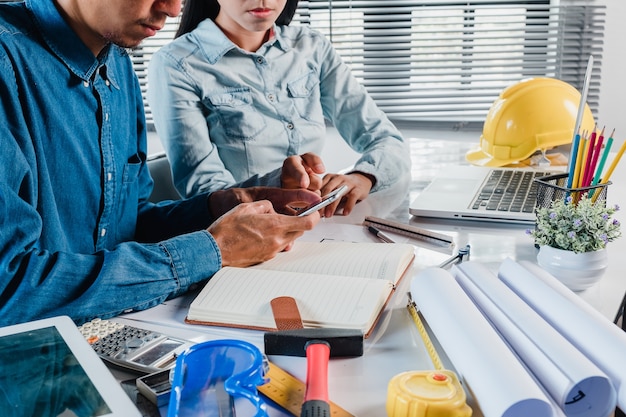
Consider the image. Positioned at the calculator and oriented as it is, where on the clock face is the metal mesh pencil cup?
The metal mesh pencil cup is roughly at 4 o'clock from the calculator.

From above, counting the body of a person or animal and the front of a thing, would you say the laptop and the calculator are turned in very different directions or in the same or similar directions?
same or similar directions

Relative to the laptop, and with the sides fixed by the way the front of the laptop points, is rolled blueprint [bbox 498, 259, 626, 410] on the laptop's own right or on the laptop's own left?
on the laptop's own left

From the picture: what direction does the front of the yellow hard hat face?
to the viewer's left

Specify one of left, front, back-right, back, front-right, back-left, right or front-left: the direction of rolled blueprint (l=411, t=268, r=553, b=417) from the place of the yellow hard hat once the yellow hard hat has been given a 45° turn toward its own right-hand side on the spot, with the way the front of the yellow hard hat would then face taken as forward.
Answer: back-left

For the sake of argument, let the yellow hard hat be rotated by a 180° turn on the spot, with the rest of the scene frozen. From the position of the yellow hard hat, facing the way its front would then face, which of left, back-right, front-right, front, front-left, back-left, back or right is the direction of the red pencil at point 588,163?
right

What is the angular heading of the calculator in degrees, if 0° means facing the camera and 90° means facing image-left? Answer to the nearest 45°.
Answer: approximately 135°

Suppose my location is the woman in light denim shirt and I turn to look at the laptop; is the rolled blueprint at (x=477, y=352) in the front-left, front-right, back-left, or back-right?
front-right
